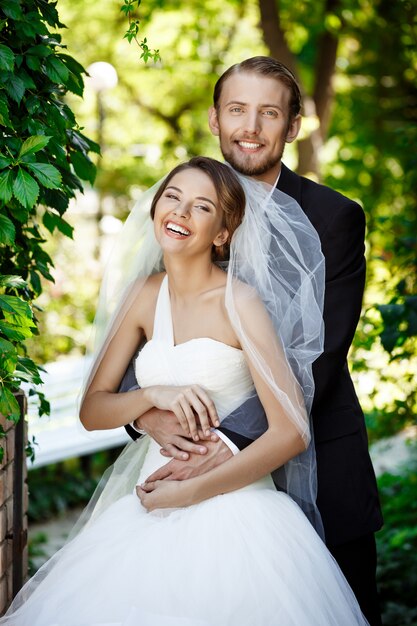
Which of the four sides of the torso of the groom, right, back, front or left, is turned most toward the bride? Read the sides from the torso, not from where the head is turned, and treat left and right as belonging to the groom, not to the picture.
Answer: front

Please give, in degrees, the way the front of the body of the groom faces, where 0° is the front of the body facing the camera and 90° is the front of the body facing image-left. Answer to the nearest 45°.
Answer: approximately 45°

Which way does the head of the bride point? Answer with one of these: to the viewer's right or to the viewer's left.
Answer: to the viewer's left
